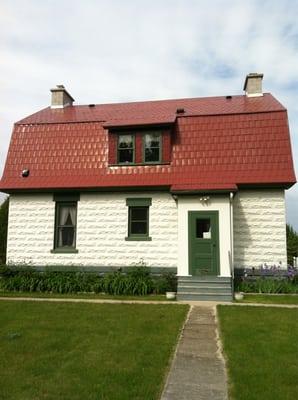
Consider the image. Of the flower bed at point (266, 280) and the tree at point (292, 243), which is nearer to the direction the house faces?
the flower bed

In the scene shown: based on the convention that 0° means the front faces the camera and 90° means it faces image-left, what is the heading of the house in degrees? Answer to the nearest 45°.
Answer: approximately 0°

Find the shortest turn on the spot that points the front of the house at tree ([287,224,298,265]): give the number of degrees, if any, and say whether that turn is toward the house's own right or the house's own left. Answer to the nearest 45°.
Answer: approximately 135° to the house's own left

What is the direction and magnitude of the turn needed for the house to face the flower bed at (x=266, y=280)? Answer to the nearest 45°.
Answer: approximately 90° to its left
